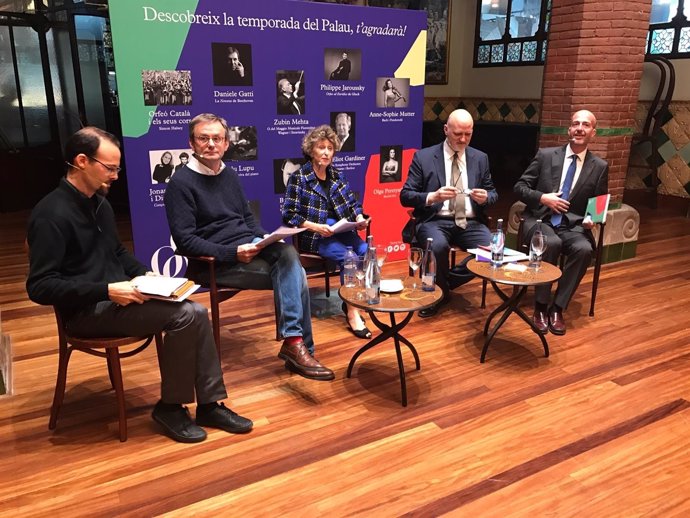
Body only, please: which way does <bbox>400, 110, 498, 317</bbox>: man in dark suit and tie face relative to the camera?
toward the camera

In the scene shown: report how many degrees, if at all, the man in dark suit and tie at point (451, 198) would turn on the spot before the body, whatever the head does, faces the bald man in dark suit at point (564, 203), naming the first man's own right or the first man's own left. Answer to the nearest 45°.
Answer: approximately 90° to the first man's own left

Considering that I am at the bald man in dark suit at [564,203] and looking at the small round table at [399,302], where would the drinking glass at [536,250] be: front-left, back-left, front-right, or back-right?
front-left

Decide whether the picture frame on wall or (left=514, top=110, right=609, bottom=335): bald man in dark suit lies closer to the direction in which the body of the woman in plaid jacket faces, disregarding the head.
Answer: the bald man in dark suit

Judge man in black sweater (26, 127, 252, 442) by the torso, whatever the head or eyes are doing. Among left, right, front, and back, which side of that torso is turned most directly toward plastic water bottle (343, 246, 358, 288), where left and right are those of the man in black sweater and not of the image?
front

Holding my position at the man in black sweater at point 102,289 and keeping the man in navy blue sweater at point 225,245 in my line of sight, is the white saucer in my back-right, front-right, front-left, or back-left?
front-right

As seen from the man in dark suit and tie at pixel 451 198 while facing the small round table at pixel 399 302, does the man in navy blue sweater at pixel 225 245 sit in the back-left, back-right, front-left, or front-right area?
front-right

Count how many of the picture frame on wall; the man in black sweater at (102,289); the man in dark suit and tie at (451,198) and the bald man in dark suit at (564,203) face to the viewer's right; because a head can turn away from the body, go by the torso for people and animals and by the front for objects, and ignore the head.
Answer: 1

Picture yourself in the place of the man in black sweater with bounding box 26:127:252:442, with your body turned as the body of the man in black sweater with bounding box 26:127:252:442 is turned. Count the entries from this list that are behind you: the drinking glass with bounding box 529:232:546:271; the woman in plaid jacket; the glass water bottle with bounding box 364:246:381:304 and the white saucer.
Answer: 0

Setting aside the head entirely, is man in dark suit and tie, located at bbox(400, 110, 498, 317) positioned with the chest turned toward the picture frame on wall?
no

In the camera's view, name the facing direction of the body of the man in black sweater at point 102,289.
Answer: to the viewer's right

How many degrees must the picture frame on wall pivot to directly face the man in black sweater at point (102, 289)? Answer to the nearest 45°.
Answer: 0° — it already faces them

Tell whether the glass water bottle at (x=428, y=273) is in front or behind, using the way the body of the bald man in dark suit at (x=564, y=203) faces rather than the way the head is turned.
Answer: in front

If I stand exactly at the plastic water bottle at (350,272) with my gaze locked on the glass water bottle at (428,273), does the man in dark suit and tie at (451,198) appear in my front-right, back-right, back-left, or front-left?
front-left

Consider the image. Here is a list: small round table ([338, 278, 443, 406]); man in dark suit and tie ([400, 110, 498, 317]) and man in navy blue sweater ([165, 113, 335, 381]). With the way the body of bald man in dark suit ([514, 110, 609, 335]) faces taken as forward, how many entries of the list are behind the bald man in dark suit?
0

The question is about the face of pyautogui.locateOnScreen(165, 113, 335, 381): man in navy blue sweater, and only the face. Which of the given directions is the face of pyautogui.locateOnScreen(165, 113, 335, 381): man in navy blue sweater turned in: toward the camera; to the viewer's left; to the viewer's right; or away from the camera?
toward the camera

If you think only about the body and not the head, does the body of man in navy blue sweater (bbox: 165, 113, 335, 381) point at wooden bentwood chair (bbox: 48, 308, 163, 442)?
no
